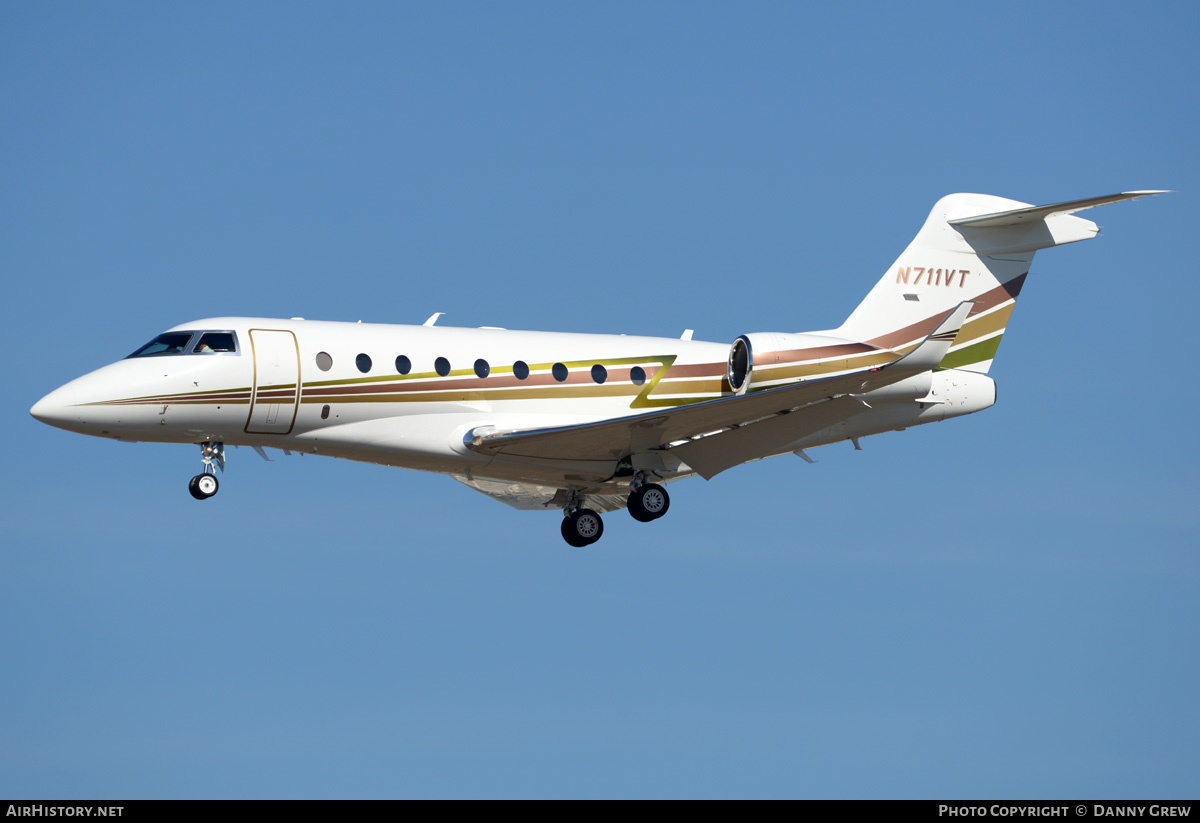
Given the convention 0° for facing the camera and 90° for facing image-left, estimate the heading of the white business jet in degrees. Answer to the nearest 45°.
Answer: approximately 90°
